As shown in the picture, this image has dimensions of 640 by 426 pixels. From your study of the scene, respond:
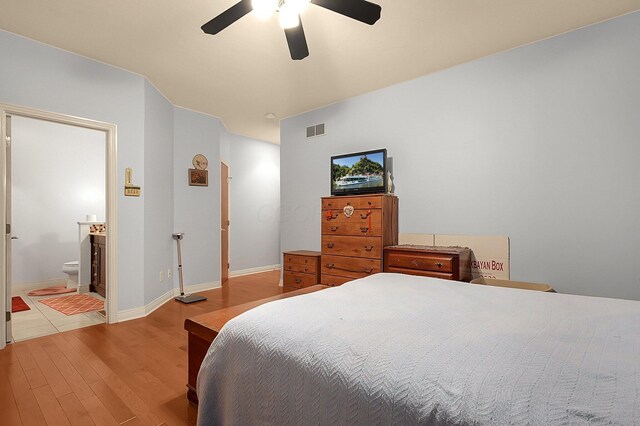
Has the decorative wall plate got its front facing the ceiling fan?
yes

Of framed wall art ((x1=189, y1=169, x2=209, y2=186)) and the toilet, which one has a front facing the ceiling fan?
the framed wall art

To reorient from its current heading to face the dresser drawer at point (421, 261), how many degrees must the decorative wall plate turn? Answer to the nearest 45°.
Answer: approximately 45° to its left

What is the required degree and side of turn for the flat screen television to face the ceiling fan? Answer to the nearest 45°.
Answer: approximately 45° to its left

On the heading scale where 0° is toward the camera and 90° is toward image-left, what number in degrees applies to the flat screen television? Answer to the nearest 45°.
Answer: approximately 45°

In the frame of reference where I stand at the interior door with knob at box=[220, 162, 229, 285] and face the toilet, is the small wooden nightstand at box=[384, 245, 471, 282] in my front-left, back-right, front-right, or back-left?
back-left

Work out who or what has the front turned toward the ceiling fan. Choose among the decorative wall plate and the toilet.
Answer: the decorative wall plate

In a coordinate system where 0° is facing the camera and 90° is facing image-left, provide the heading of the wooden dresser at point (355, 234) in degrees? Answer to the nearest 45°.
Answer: approximately 45°

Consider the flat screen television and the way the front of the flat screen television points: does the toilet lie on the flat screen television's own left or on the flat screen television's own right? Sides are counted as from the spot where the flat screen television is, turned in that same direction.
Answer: on the flat screen television's own right
